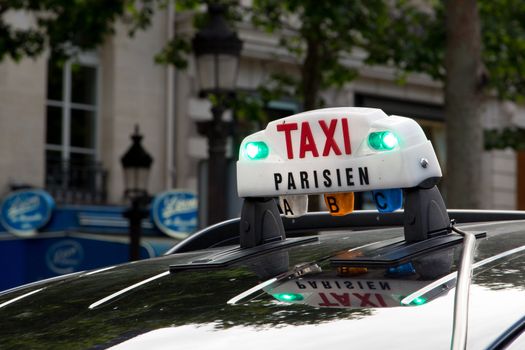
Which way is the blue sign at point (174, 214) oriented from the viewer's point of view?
toward the camera

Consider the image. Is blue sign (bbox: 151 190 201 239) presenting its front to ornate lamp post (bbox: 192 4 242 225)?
yes

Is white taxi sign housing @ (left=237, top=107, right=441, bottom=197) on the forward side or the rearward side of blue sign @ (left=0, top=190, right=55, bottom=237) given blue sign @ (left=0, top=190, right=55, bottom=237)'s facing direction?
on the forward side

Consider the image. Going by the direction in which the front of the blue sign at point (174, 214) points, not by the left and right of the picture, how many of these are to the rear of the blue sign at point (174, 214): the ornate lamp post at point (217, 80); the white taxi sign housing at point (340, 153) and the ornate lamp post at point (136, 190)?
0

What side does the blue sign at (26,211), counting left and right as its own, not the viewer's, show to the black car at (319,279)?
front

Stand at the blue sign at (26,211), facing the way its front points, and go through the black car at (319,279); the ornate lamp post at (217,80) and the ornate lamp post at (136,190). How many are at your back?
0

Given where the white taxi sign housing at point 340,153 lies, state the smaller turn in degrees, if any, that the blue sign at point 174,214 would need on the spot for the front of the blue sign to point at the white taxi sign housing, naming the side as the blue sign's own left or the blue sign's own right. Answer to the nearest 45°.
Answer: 0° — it already faces it

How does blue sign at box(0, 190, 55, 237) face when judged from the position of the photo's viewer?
facing the viewer

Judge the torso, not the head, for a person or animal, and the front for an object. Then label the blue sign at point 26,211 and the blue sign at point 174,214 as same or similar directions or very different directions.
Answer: same or similar directions

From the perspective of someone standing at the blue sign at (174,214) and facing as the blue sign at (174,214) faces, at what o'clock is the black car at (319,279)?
The black car is roughly at 12 o'clock from the blue sign.

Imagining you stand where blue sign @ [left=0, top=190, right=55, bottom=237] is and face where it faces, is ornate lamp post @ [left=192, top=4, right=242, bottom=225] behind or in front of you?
in front

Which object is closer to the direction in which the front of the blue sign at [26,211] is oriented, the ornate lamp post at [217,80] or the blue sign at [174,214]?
the ornate lamp post
